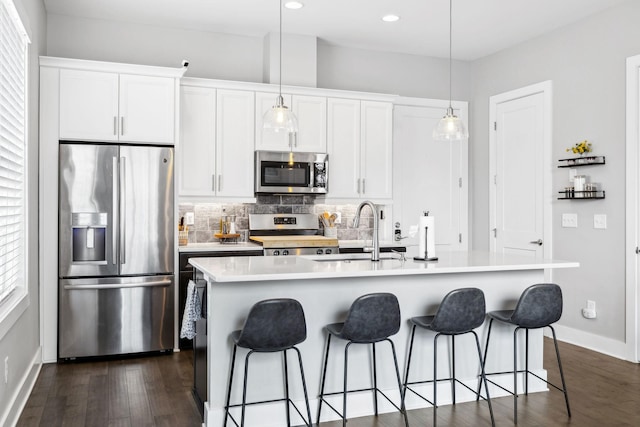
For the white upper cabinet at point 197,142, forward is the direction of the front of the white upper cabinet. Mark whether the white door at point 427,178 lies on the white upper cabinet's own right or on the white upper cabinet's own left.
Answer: on the white upper cabinet's own left

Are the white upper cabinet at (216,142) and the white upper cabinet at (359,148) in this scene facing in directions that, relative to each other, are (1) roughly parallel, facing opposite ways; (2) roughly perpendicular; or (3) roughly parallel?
roughly parallel

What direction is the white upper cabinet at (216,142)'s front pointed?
toward the camera

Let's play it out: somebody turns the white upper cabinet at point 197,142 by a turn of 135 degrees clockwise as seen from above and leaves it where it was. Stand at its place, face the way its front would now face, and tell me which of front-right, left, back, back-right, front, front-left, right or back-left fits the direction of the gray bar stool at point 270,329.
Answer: back-left

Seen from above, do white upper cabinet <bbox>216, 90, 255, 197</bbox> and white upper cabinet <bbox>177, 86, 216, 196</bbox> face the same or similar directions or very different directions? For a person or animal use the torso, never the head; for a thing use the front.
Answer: same or similar directions

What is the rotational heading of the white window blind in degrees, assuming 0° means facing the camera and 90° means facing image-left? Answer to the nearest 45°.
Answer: approximately 270°

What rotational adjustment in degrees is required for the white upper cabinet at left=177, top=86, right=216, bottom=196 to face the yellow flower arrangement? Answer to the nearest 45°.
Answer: approximately 90° to its left

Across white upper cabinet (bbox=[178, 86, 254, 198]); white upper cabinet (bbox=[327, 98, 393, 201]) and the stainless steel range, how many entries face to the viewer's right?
0

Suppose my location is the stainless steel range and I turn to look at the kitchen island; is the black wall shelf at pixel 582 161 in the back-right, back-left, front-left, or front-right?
front-left

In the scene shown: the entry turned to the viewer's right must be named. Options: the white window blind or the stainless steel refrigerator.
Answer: the white window blind

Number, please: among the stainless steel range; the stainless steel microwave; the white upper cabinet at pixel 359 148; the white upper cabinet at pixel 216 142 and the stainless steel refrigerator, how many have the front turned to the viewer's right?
0

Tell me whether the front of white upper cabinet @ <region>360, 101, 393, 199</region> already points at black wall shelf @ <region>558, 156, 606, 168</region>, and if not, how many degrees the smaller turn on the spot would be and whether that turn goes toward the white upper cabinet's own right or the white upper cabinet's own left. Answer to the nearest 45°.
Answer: approximately 90° to the white upper cabinet's own left

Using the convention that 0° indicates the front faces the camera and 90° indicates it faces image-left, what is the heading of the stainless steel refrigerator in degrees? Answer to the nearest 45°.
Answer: approximately 0°

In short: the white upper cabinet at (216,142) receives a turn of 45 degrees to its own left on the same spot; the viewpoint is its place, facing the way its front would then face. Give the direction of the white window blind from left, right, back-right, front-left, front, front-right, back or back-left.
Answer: right

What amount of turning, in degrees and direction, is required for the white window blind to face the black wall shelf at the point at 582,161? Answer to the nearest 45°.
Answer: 0° — it already faces it

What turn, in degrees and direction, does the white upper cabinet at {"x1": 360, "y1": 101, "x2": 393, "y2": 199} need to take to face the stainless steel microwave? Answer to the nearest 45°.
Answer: approximately 45° to its right

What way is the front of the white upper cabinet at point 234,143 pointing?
toward the camera
